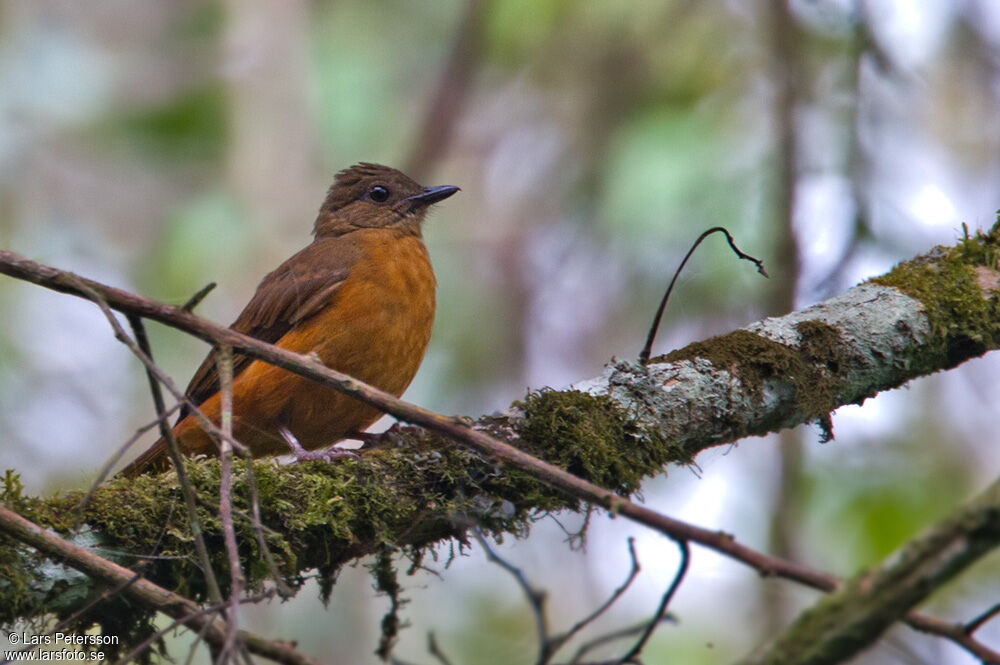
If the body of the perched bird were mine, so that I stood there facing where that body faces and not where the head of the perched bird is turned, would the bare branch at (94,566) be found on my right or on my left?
on my right

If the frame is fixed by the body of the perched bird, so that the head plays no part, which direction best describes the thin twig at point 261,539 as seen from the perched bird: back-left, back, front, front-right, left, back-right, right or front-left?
right

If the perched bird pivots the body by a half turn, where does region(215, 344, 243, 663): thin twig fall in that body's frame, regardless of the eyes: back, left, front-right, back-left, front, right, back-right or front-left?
left

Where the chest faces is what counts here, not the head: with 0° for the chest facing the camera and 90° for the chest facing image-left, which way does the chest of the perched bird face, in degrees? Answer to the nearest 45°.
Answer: approximately 270°
